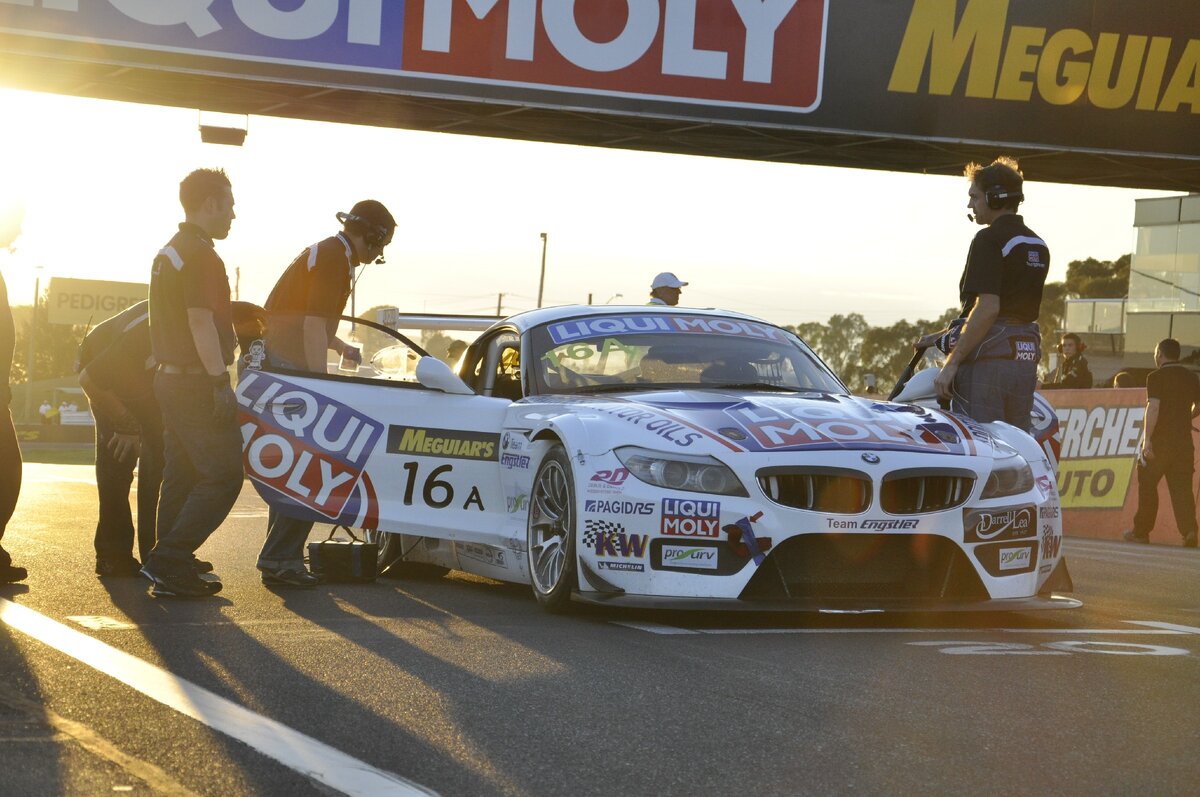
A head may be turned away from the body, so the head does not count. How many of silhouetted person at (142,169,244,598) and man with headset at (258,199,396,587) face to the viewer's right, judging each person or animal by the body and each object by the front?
2

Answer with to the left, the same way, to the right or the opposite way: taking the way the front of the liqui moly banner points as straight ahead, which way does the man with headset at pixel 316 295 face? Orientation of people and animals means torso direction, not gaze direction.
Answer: to the left

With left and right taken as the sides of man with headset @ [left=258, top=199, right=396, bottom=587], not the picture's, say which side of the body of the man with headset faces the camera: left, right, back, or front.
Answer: right

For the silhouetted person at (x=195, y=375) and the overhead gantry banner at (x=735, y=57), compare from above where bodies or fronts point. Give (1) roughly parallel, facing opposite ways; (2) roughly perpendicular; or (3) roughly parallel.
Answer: roughly perpendicular

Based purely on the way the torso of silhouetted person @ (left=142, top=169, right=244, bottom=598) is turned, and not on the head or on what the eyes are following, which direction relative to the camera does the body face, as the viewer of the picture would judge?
to the viewer's right

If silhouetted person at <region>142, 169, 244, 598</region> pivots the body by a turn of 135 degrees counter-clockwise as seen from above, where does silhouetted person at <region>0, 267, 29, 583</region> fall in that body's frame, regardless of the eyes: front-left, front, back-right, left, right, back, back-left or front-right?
front

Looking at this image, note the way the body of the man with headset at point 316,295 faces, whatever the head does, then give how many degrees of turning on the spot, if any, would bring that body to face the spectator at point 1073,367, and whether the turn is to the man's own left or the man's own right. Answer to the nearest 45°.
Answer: approximately 45° to the man's own left

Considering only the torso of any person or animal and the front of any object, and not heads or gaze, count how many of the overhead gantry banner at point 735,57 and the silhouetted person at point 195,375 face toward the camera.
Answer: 1
